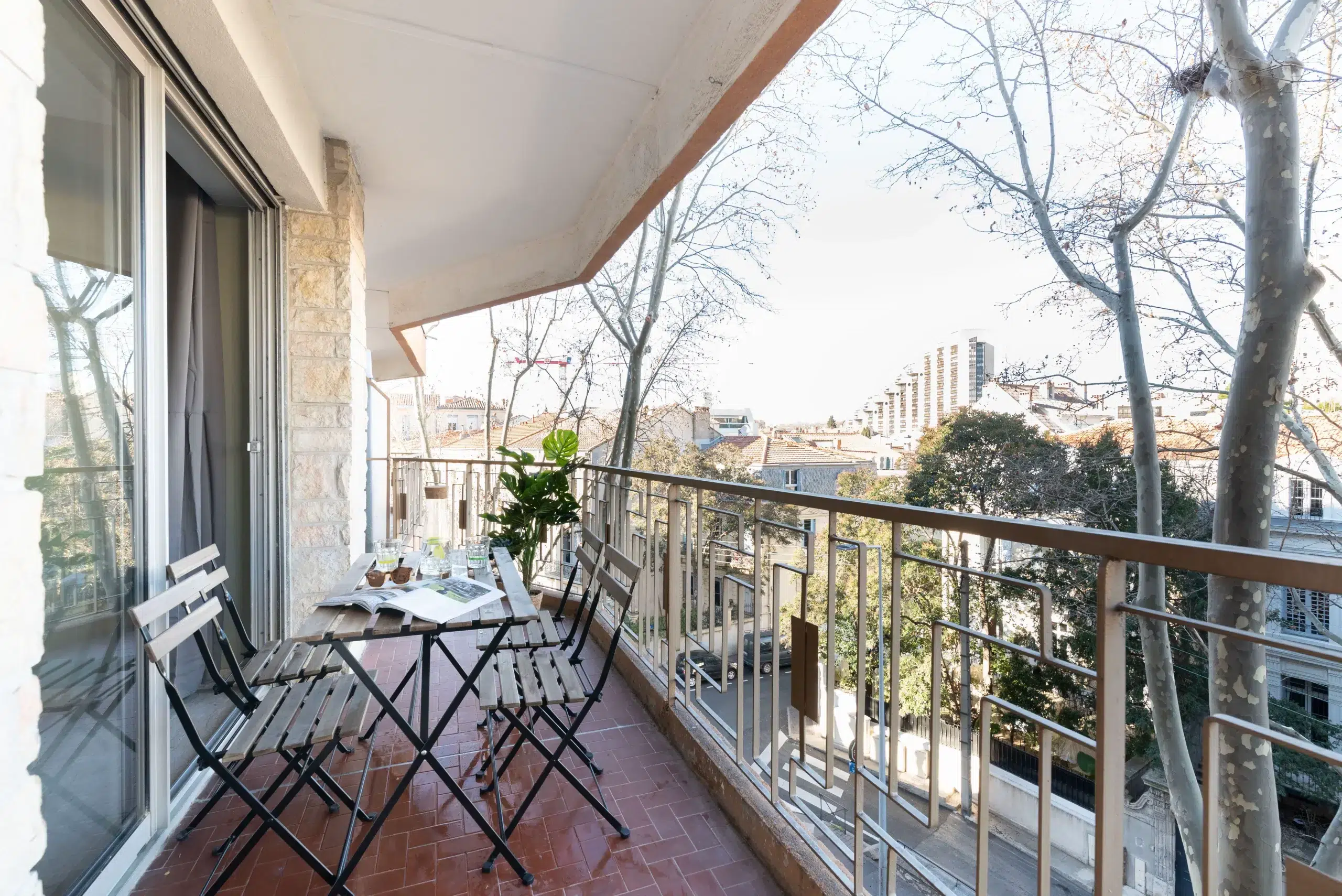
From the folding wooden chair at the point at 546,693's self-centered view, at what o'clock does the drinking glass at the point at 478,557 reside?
The drinking glass is roughly at 2 o'clock from the folding wooden chair.

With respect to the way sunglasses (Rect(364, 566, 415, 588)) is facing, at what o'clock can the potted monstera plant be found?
The potted monstera plant is roughly at 7 o'clock from the sunglasses.

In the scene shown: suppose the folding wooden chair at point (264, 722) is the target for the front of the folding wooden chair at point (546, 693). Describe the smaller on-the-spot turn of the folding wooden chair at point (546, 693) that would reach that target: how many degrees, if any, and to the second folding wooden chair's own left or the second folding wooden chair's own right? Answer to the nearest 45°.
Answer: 0° — it already faces it

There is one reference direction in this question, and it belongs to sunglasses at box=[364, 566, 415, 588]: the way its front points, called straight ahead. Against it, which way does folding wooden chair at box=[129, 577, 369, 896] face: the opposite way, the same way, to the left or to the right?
to the left

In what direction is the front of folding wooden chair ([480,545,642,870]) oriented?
to the viewer's left

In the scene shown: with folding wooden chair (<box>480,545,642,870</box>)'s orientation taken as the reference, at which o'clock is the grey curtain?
The grey curtain is roughly at 1 o'clock from the folding wooden chair.

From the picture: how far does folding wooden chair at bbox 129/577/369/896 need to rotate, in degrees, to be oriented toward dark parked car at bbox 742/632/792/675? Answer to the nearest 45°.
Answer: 0° — it already faces it

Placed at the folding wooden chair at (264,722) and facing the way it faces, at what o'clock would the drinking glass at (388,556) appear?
The drinking glass is roughly at 10 o'clock from the folding wooden chair.

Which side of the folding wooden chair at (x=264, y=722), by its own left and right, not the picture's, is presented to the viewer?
right

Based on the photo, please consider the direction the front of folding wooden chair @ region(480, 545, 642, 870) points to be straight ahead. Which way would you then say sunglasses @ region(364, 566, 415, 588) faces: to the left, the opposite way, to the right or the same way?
to the left

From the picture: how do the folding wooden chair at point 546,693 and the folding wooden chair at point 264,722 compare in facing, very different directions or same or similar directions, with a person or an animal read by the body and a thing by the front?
very different directions

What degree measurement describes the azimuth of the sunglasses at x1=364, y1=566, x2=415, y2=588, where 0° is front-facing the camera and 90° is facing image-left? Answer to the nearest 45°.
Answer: approximately 0°
